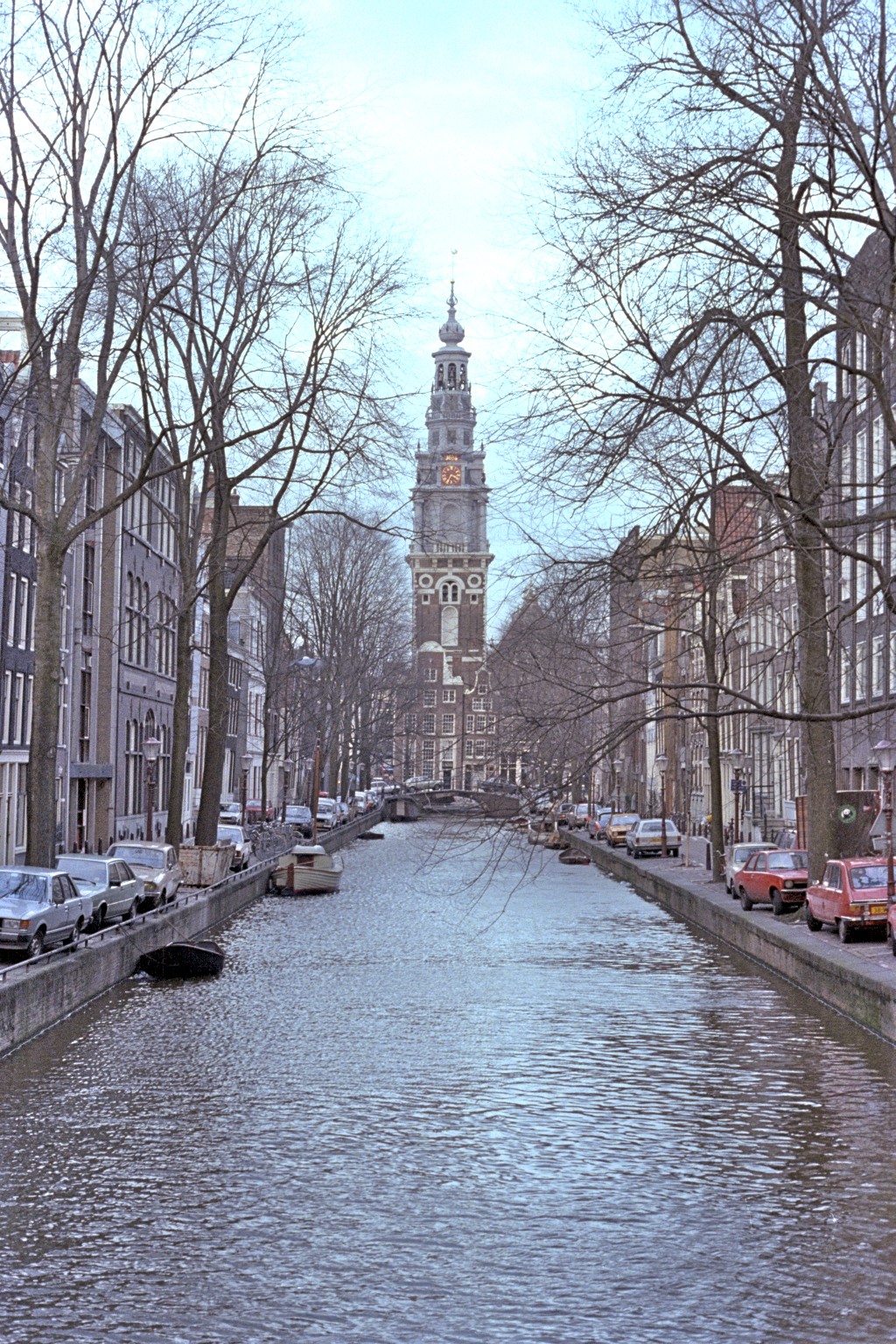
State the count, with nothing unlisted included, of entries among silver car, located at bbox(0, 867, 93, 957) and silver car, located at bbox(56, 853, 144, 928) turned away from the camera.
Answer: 0

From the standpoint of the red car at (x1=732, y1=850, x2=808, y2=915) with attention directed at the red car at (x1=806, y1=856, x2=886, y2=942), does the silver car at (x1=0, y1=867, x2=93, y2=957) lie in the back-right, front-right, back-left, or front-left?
front-right

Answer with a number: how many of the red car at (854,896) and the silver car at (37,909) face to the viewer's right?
0

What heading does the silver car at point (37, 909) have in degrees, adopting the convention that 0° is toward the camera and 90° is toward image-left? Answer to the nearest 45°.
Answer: approximately 45°

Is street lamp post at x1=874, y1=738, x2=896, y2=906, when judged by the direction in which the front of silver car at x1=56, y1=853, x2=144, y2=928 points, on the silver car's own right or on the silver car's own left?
on the silver car's own left

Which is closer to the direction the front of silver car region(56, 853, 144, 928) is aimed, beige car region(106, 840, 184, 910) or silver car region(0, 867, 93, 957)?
the silver car

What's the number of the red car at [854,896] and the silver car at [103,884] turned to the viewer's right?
0
